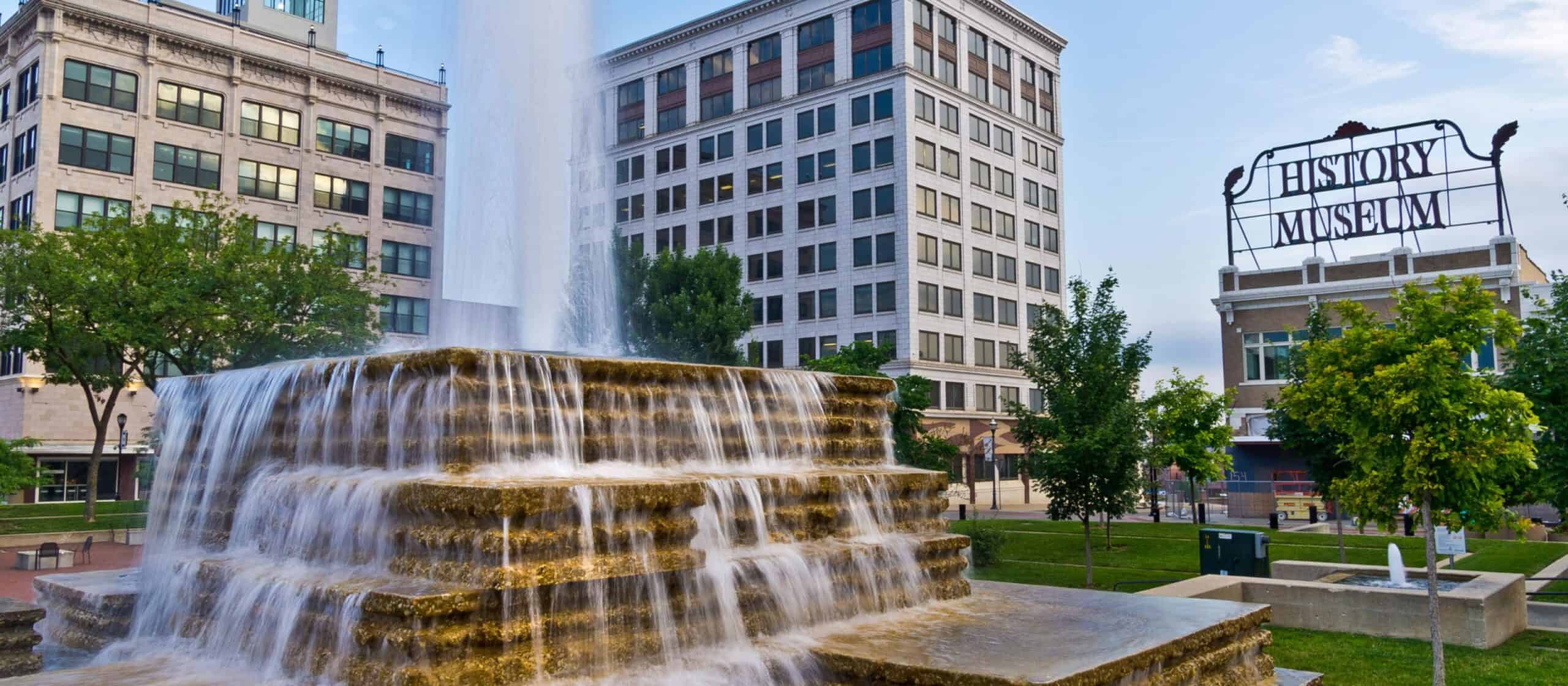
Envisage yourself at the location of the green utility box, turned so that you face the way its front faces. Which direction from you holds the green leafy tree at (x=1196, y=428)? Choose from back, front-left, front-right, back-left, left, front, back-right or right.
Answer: back

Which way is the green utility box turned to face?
toward the camera

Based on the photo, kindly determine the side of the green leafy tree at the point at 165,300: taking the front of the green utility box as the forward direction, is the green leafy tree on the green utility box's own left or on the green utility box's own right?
on the green utility box's own right

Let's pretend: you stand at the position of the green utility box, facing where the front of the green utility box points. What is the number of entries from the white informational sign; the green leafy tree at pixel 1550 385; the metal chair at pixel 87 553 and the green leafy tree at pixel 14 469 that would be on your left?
2

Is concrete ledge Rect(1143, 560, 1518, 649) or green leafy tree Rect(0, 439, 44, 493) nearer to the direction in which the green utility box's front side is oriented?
the concrete ledge

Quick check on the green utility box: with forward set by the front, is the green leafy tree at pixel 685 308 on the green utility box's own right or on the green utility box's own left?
on the green utility box's own right

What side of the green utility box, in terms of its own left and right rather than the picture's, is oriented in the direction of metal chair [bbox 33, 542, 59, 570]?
right

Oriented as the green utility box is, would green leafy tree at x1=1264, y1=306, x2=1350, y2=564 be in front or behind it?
behind

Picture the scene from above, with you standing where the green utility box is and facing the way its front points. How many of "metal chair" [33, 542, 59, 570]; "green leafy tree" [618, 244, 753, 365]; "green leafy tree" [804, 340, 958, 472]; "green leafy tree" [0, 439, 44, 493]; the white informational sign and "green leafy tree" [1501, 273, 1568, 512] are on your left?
2

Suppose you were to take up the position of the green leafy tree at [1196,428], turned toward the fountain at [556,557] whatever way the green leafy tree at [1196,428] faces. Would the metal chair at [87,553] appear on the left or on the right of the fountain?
right

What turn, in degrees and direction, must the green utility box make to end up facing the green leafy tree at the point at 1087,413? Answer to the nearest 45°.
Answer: approximately 90° to its right

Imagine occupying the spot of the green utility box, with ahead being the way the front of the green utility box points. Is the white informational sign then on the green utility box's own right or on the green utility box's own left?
on the green utility box's own left

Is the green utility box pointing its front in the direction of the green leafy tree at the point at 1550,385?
no

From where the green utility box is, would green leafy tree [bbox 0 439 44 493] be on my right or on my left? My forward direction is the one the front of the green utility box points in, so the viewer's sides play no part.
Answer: on my right

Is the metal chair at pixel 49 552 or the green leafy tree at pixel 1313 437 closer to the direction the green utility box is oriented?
the metal chair
